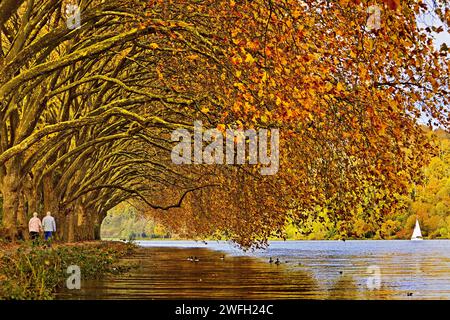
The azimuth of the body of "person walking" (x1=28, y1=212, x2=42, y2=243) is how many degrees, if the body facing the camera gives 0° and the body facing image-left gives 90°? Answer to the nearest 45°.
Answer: approximately 180°
